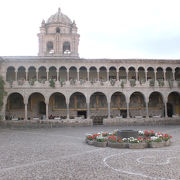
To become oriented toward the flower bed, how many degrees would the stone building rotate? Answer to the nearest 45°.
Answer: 0° — it already faces it

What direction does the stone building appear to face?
toward the camera
